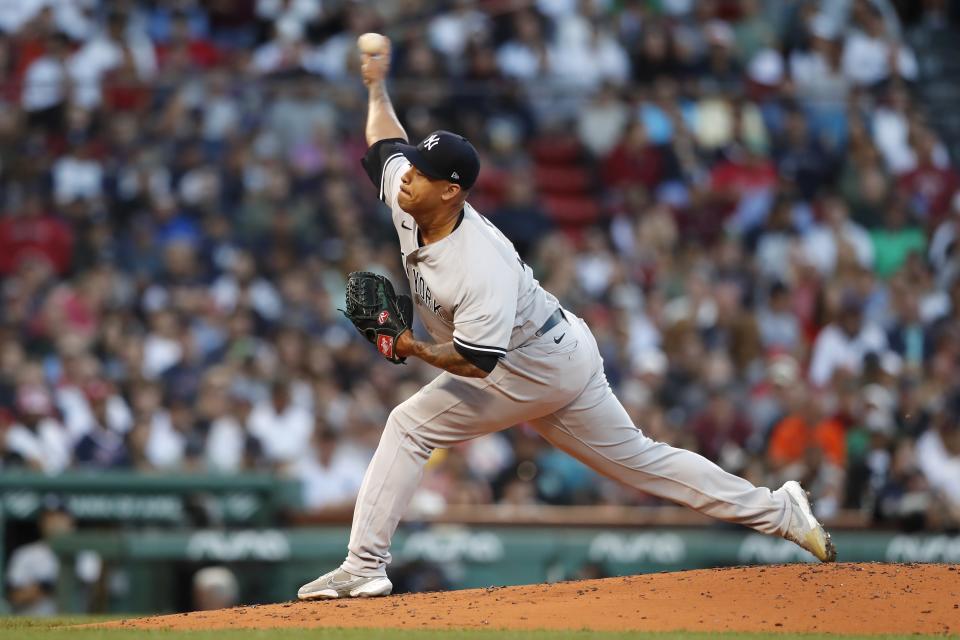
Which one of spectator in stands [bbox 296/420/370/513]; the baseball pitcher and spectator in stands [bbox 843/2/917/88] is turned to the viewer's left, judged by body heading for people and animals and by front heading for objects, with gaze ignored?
the baseball pitcher

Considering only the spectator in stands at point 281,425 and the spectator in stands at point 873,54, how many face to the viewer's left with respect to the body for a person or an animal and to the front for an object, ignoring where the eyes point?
0

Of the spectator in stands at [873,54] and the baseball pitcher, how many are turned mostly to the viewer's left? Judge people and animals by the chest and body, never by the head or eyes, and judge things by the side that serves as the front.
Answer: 1

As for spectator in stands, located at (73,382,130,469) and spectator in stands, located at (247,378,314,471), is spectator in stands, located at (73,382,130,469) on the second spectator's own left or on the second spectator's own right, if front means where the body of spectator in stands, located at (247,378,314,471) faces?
on the second spectator's own right

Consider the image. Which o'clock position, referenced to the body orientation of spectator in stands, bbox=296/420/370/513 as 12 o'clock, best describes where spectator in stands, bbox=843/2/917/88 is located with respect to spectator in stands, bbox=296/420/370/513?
spectator in stands, bbox=843/2/917/88 is roughly at 8 o'clock from spectator in stands, bbox=296/420/370/513.

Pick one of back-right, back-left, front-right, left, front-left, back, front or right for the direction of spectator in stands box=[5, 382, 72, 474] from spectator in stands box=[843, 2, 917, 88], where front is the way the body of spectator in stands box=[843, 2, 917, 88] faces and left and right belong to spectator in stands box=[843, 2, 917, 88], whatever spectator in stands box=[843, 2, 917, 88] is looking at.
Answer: front-right

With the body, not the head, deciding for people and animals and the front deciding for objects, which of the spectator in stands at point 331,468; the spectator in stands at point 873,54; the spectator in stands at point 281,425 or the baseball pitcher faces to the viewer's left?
the baseball pitcher

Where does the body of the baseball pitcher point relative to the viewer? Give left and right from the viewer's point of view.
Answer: facing to the left of the viewer

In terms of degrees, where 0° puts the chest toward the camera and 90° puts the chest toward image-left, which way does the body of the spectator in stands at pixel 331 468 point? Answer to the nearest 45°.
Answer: approximately 0°

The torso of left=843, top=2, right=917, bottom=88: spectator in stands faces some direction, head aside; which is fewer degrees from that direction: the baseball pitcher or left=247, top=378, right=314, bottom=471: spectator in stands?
the baseball pitcher
